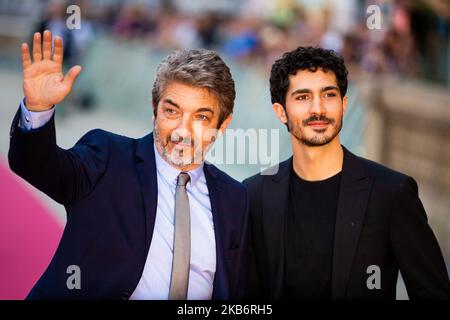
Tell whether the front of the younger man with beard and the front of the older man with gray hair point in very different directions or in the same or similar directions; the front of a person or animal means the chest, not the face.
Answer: same or similar directions

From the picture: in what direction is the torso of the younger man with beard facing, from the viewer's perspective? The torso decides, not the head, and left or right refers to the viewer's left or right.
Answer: facing the viewer

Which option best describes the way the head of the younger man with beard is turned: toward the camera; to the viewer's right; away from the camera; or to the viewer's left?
toward the camera

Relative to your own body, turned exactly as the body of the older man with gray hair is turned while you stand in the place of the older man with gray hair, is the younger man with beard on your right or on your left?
on your left

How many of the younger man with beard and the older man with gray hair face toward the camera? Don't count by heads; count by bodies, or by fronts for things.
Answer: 2

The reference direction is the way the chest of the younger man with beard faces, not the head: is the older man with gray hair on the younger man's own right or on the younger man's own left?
on the younger man's own right

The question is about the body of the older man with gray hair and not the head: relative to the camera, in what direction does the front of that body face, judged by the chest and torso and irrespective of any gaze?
toward the camera
